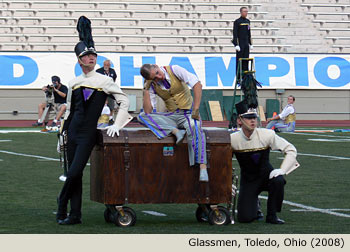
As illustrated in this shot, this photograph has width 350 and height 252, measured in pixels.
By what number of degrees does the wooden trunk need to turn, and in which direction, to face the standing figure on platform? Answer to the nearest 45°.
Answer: approximately 180°

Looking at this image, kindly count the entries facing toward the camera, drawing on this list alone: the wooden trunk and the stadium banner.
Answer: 2

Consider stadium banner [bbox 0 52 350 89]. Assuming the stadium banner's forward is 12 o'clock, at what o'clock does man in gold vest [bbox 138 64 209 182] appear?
The man in gold vest is roughly at 12 o'clock from the stadium banner.

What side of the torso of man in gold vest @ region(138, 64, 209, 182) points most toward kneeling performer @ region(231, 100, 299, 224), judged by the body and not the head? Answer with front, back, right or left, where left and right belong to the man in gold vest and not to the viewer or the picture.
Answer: left

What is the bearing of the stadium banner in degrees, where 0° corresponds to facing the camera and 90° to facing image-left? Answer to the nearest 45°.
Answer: approximately 0°

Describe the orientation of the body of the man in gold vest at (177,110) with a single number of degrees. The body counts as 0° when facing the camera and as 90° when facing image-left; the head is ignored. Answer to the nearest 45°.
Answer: approximately 0°

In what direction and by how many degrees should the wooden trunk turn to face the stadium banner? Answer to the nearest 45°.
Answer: approximately 180°
